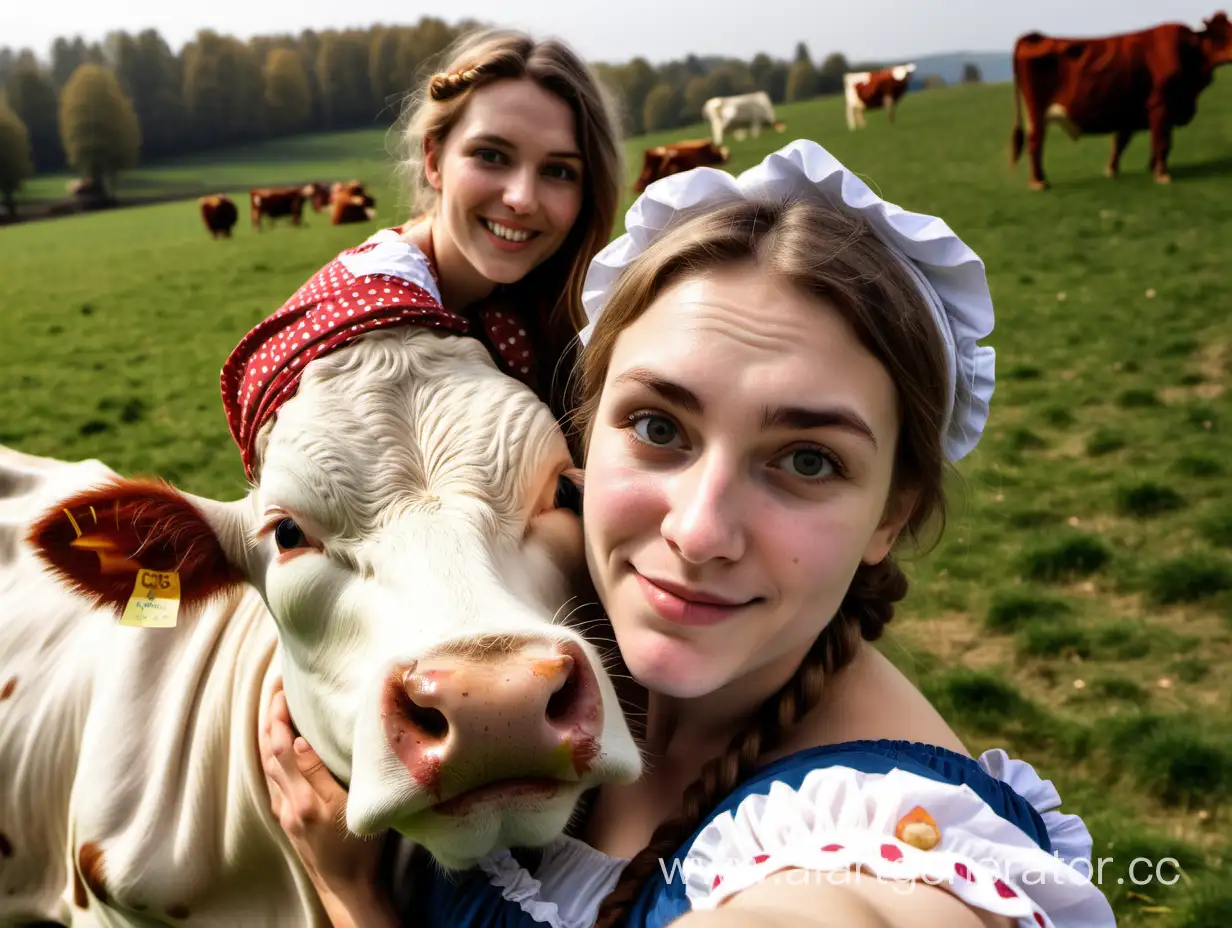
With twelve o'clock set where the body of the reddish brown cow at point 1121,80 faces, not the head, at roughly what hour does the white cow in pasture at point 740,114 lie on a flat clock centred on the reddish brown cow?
The white cow in pasture is roughly at 8 o'clock from the reddish brown cow.

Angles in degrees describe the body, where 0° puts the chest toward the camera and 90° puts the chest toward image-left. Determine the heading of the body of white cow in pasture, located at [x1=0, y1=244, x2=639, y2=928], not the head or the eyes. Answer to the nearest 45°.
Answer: approximately 315°

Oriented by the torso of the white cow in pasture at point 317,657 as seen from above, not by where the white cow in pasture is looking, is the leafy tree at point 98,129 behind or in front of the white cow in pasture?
behind

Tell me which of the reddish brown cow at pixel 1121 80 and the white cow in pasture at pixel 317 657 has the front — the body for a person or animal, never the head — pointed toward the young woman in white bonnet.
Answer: the white cow in pasture

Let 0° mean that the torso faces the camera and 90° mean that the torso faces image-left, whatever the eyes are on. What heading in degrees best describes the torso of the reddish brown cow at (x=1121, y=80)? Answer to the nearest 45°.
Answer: approximately 270°

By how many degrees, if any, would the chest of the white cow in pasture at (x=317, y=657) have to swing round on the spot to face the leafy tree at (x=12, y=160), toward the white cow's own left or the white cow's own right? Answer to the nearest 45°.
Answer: approximately 135° to the white cow's own left

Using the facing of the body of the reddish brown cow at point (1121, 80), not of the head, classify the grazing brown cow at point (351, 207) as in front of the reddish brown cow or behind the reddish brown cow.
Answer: behind

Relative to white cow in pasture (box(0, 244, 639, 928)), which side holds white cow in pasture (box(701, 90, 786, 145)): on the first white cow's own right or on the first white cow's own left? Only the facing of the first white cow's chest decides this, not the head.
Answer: on the first white cow's own left
